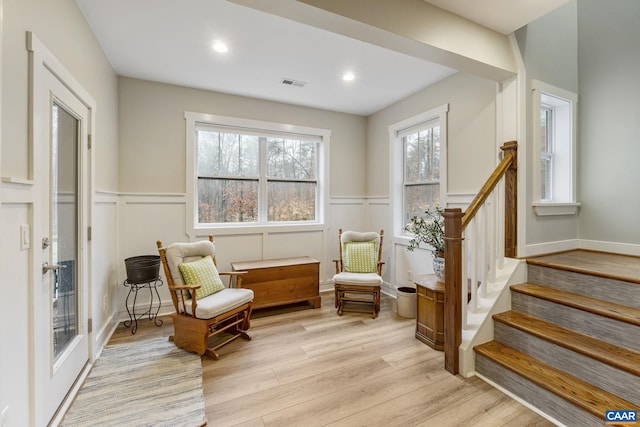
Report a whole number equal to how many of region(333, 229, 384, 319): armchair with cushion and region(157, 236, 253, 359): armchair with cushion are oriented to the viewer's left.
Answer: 0

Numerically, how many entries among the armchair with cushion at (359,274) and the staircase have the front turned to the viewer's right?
0

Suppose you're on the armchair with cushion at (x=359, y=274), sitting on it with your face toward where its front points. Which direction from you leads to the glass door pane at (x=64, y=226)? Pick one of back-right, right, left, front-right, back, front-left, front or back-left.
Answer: front-right

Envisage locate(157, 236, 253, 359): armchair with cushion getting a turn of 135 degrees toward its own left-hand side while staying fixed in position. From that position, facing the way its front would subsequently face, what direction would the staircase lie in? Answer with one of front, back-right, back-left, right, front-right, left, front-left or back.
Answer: back-right

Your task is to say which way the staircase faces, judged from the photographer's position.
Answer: facing the viewer and to the left of the viewer

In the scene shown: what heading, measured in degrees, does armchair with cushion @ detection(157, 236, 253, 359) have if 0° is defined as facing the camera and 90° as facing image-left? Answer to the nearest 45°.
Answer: approximately 315°

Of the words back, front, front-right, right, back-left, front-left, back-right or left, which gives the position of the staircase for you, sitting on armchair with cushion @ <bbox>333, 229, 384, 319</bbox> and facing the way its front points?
front-left

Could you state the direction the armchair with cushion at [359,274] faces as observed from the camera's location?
facing the viewer

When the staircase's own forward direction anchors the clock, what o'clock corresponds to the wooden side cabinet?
The wooden side cabinet is roughly at 2 o'clock from the staircase.

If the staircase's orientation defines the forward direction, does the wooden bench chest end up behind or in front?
in front

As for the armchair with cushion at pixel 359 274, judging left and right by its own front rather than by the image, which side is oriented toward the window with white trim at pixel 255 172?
right

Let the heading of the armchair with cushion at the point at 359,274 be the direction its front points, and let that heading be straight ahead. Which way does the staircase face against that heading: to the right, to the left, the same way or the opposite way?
to the right

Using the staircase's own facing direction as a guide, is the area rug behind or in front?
in front

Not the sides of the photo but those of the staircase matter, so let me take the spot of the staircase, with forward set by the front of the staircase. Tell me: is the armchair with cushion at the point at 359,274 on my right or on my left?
on my right

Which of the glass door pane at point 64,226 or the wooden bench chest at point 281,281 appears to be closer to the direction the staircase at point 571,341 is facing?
the glass door pane

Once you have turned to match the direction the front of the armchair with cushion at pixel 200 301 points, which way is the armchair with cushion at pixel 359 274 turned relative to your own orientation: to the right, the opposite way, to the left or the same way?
to the right
